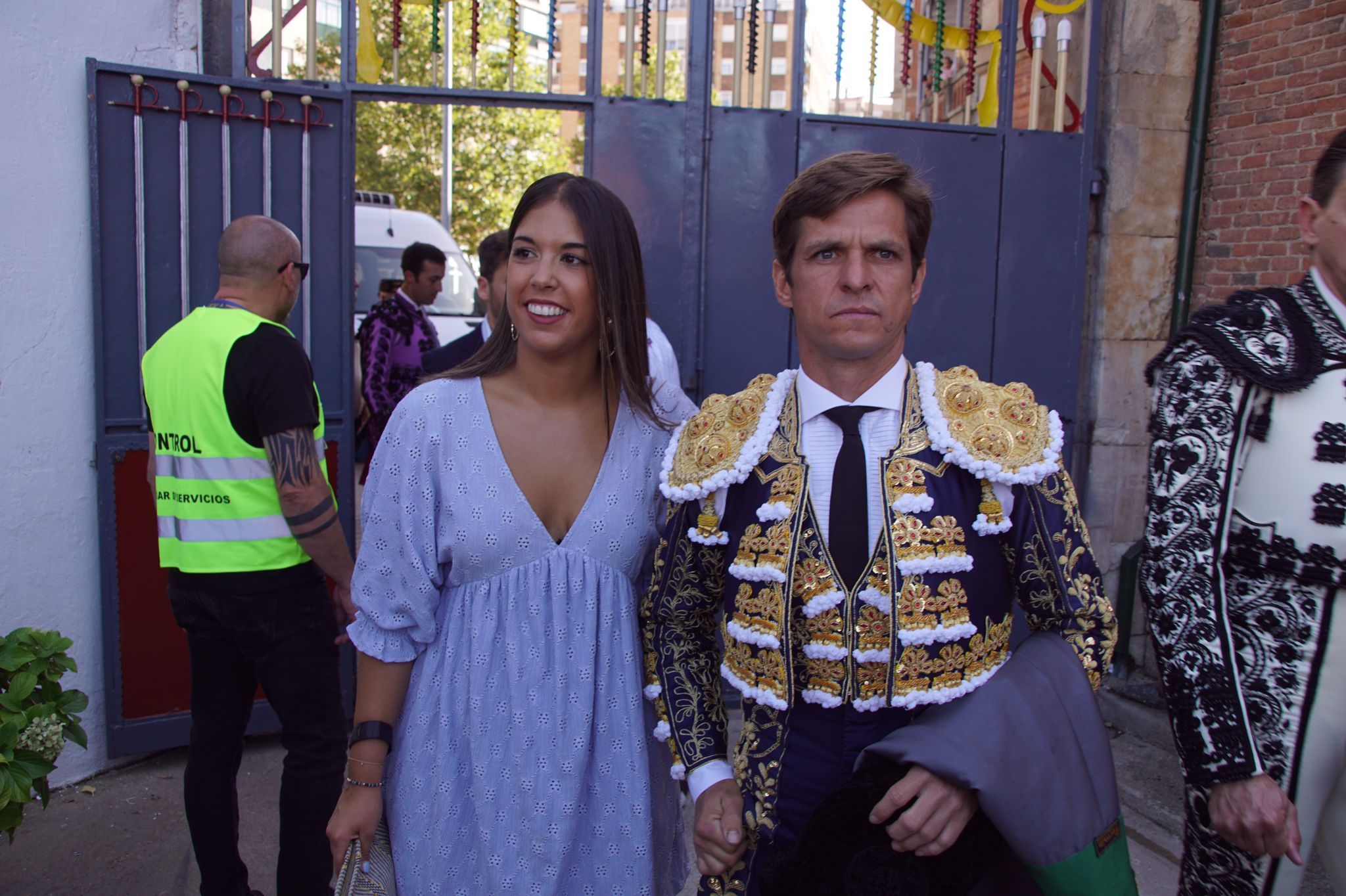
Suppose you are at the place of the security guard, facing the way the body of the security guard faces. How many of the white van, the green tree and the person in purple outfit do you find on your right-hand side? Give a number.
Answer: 0

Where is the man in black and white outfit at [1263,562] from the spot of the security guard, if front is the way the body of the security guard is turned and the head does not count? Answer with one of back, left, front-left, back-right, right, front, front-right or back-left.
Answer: right

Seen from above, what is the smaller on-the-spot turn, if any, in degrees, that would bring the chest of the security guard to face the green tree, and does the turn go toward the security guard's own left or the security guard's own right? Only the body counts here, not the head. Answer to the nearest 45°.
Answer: approximately 45° to the security guard's own left

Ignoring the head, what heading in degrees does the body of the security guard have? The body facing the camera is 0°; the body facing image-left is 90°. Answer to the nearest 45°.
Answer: approximately 225°

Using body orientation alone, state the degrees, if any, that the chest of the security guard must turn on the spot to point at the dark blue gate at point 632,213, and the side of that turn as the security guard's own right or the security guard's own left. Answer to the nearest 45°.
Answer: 0° — they already face it

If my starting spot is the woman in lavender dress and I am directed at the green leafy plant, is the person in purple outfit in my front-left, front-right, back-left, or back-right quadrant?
front-right

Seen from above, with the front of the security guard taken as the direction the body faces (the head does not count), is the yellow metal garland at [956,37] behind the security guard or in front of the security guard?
in front
